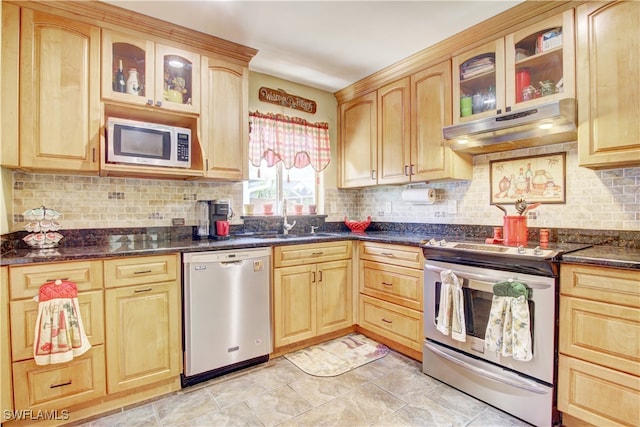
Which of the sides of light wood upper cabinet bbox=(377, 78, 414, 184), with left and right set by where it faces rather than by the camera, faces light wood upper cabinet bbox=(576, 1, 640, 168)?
left

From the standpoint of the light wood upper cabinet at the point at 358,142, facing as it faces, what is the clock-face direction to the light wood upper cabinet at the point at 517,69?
the light wood upper cabinet at the point at 517,69 is roughly at 9 o'clock from the light wood upper cabinet at the point at 358,142.

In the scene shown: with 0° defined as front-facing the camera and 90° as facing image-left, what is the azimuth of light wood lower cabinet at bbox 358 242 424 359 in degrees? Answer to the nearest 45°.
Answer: approximately 45°

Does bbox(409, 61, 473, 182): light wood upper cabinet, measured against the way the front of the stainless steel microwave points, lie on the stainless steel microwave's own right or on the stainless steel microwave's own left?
on the stainless steel microwave's own left

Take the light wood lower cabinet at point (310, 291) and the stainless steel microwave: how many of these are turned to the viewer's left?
0
